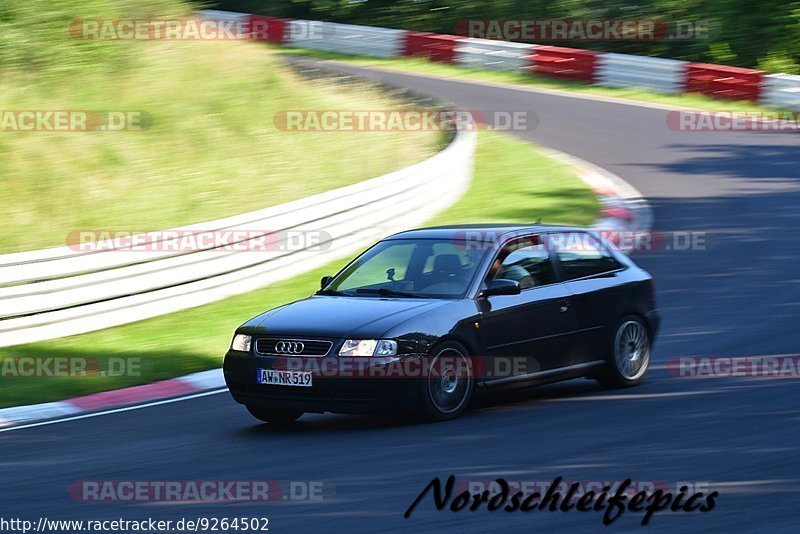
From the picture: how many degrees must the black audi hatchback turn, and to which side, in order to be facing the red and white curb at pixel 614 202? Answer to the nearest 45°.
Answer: approximately 135° to its right

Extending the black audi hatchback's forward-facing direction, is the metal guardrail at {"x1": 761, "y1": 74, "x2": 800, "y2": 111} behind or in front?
behind

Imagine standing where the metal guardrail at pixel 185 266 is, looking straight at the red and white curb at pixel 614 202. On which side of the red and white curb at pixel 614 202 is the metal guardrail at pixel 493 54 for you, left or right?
left

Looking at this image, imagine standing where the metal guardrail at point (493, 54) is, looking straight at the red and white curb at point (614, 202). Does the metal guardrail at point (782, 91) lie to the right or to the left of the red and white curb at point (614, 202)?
left

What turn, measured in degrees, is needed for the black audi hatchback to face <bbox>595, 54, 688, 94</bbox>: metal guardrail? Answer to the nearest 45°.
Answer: approximately 135° to its right

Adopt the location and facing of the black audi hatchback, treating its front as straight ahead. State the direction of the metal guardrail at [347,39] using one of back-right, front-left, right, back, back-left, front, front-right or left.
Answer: back-right

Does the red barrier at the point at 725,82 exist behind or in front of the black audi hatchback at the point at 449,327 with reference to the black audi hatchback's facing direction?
behind

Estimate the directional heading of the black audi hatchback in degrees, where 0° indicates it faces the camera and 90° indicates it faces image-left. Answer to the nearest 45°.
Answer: approximately 45°

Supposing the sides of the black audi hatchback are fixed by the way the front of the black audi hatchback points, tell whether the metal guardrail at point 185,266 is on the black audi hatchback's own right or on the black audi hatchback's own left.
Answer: on the black audi hatchback's own right

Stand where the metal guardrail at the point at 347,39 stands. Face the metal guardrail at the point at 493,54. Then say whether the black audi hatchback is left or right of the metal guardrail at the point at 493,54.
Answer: right
